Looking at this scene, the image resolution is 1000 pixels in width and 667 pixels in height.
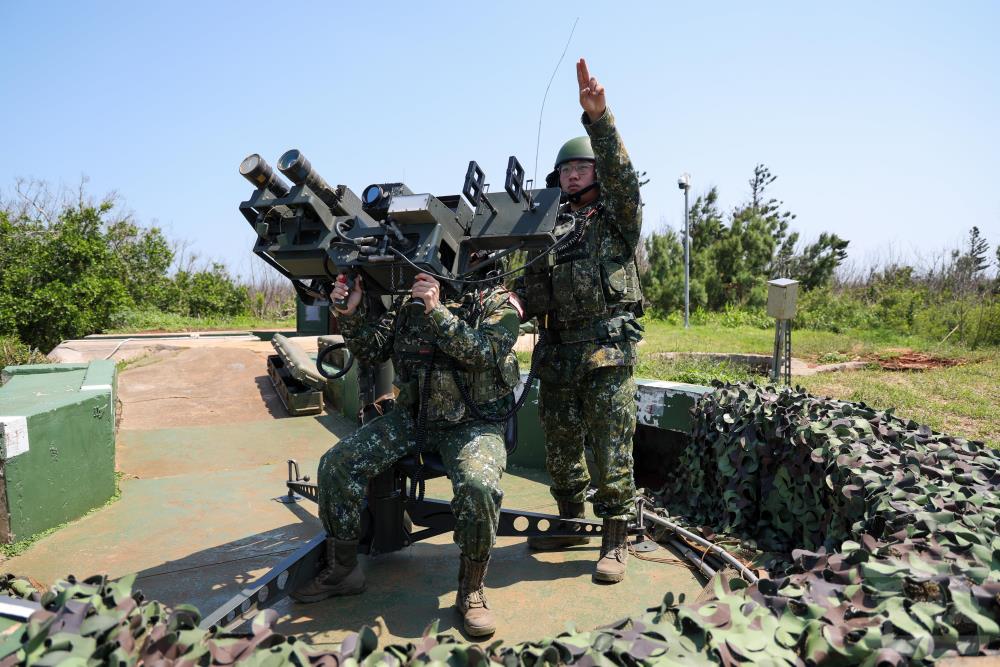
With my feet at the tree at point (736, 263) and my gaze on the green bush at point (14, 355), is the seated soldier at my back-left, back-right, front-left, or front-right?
front-left

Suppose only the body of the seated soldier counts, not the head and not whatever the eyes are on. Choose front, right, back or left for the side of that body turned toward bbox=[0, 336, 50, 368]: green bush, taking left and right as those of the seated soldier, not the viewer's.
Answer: right

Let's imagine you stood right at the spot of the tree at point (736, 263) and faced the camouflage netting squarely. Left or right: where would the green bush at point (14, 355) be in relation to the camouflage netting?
right

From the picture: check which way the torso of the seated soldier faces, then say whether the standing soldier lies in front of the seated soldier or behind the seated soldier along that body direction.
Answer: behind

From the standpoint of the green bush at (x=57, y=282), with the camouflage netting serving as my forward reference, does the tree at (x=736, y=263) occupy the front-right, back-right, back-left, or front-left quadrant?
front-left

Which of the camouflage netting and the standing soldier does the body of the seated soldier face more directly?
the camouflage netting

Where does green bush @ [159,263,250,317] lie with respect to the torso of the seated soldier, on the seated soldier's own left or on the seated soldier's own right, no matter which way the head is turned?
on the seated soldier's own right

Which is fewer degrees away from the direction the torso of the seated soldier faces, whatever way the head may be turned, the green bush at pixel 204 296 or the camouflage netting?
the camouflage netting

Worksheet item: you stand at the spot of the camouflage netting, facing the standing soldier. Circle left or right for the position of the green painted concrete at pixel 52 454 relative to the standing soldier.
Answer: left

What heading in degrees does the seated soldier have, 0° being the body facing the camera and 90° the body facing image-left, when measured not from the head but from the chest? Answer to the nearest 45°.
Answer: approximately 45°

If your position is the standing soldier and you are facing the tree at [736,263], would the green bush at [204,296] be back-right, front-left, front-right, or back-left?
front-left

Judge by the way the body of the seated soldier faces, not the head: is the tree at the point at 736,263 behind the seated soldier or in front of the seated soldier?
behind

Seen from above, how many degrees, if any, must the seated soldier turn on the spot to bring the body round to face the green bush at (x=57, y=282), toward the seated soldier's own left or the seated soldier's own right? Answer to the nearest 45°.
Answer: approximately 90° to the seated soldier's own right

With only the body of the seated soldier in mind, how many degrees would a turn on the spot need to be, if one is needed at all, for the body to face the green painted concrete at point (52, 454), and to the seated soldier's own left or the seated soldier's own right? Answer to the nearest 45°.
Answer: approximately 90° to the seated soldier's own right
